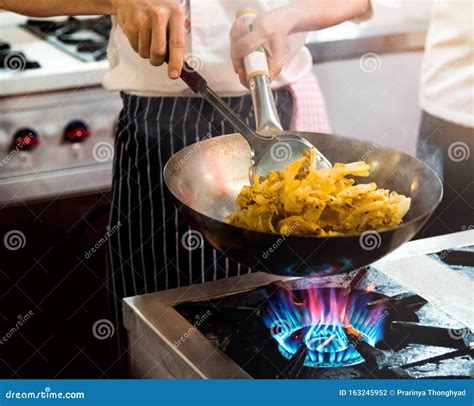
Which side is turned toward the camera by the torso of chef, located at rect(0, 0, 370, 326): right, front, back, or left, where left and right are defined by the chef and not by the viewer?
front
